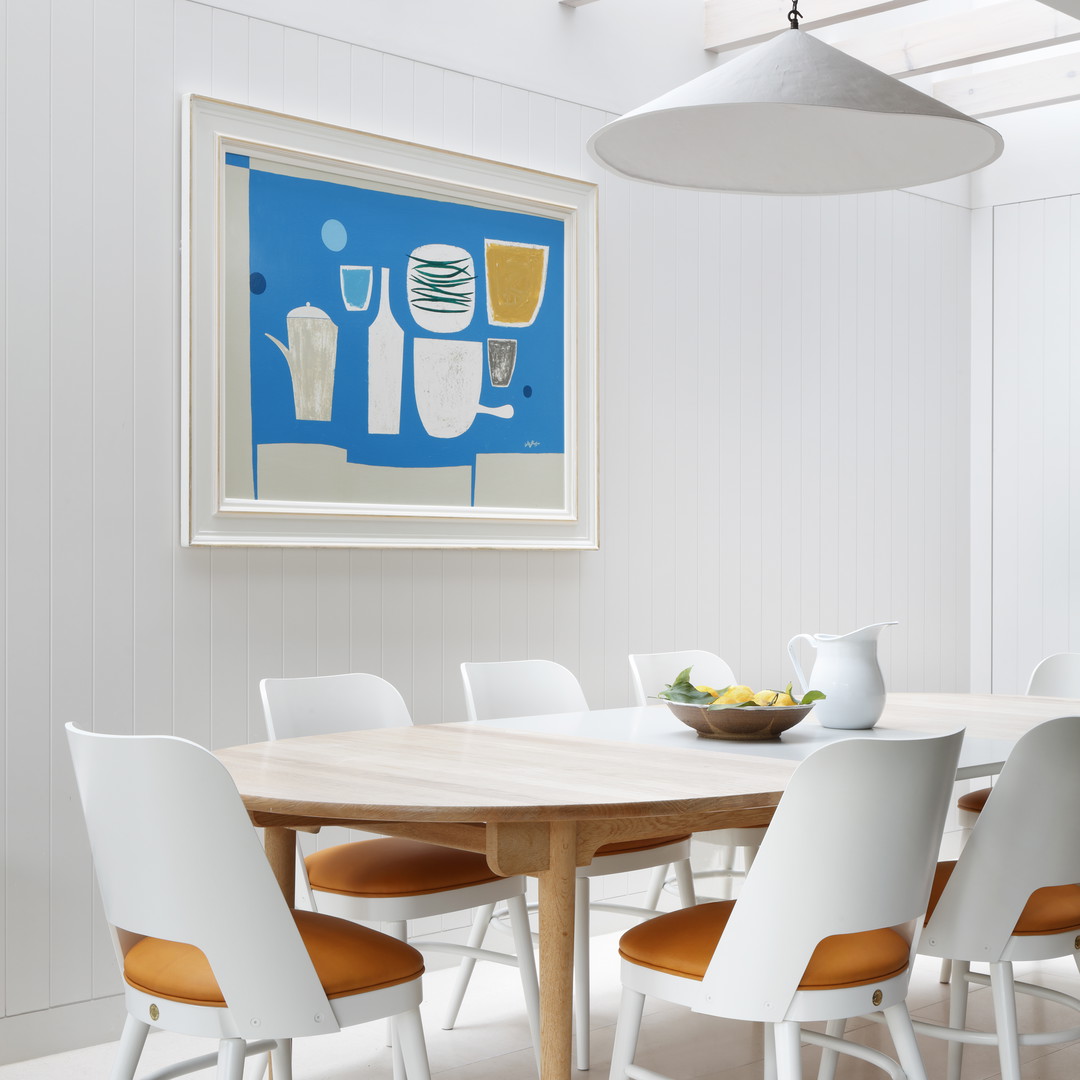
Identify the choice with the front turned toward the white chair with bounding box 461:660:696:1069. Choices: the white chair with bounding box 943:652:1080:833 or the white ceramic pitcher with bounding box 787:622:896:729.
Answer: the white chair with bounding box 943:652:1080:833

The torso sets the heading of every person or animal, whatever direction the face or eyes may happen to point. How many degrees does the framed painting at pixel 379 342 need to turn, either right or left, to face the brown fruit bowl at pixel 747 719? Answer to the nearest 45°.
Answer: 0° — it already faces it

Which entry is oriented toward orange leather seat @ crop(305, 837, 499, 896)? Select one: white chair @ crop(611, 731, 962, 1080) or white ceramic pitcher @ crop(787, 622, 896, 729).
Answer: the white chair

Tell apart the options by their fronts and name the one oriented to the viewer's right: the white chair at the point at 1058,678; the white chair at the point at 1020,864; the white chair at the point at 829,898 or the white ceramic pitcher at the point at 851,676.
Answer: the white ceramic pitcher

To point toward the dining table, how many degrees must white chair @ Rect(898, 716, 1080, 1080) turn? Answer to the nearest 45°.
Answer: approximately 45° to its left

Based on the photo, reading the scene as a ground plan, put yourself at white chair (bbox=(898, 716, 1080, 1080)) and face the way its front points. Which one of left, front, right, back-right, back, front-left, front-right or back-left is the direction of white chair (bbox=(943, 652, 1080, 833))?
front-right

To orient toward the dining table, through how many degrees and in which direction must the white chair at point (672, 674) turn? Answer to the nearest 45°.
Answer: approximately 45° to its right

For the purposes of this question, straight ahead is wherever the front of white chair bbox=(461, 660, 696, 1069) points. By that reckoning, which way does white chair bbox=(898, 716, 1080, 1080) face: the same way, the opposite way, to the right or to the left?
the opposite way

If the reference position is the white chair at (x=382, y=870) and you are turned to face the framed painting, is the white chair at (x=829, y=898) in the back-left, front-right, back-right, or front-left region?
back-right

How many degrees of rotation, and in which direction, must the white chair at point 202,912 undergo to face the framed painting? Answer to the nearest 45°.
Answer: approximately 45° to its left

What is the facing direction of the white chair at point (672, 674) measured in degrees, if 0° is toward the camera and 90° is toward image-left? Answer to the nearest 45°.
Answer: approximately 315°

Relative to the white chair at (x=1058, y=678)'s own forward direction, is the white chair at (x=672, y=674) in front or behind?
in front

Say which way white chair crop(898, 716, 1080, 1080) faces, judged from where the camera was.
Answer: facing away from the viewer and to the left of the viewer

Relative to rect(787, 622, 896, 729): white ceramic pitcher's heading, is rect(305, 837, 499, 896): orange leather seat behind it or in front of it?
behind
